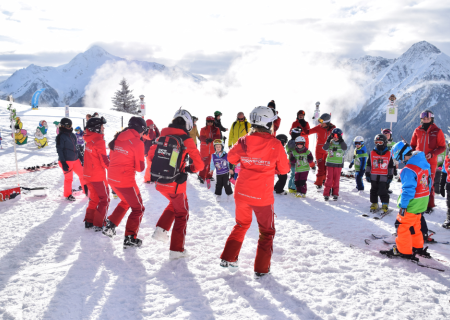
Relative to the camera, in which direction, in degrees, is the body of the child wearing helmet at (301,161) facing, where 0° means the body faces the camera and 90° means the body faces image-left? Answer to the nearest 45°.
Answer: approximately 0°

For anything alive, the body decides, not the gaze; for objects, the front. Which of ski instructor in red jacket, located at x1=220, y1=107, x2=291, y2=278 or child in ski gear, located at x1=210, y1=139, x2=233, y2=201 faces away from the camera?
the ski instructor in red jacket

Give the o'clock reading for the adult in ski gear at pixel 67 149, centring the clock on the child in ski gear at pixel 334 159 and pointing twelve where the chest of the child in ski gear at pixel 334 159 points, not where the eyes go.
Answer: the adult in ski gear at pixel 67 149 is roughly at 2 o'clock from the child in ski gear at pixel 334 159.

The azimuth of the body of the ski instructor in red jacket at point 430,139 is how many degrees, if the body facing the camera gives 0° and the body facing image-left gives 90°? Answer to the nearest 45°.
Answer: approximately 0°

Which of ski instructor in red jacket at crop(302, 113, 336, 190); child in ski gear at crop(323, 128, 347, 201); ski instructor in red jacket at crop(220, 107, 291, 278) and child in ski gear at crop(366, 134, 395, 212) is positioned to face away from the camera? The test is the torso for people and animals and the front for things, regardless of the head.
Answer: ski instructor in red jacket at crop(220, 107, 291, 278)

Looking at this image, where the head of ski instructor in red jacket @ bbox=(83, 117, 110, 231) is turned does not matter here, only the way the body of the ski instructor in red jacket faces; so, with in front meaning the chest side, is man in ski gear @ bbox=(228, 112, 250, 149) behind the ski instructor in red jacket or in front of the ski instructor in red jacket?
in front
